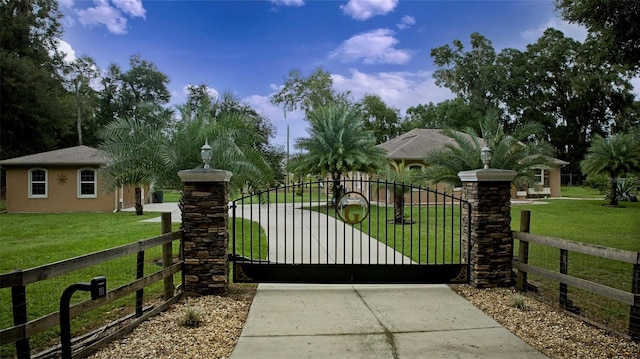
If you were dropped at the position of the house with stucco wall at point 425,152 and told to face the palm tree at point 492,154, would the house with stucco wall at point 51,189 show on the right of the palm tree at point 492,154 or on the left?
right

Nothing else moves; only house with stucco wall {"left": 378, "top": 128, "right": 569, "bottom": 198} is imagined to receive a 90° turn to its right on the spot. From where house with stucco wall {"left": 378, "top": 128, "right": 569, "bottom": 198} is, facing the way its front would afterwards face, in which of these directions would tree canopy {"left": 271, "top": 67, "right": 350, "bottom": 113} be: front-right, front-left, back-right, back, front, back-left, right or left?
front-right

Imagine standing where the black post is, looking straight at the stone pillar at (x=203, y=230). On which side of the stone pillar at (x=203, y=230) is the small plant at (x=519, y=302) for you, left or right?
right

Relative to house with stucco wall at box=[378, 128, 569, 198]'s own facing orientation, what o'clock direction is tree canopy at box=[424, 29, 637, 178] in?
The tree canopy is roughly at 7 o'clock from the house with stucco wall.

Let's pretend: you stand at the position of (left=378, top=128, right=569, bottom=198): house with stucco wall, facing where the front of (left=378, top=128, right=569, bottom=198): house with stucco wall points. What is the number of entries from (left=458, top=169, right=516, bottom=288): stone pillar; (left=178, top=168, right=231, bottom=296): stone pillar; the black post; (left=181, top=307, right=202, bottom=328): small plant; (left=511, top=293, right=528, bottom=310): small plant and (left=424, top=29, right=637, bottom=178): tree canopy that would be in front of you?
5

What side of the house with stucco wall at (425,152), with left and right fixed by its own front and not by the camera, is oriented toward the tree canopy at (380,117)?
back

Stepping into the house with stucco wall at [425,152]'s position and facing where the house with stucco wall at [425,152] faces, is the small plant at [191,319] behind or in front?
in front

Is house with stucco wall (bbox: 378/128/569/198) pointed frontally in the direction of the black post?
yes

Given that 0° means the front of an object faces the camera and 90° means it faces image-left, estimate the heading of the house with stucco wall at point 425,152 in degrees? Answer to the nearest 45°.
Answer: approximately 0°

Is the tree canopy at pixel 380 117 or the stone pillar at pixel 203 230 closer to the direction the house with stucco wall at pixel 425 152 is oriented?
the stone pillar

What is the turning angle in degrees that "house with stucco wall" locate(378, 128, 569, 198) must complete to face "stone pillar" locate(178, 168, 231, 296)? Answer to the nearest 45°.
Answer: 0° — it already faces it

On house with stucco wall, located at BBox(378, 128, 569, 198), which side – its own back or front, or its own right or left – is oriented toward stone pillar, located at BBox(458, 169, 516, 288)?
front

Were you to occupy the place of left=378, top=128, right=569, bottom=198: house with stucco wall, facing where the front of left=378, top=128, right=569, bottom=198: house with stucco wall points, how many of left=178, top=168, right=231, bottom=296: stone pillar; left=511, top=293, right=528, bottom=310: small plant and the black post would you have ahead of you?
3
